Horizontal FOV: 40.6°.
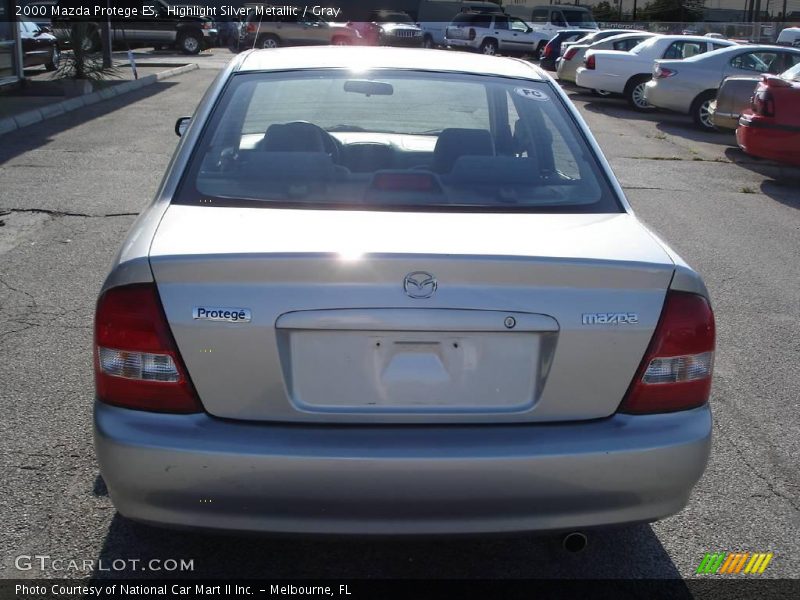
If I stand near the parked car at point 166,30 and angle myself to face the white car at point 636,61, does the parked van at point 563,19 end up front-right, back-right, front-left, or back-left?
front-left

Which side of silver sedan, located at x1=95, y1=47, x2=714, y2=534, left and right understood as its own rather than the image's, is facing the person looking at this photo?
back

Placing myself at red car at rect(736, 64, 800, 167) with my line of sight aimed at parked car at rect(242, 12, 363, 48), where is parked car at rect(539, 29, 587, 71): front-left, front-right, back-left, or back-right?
front-right

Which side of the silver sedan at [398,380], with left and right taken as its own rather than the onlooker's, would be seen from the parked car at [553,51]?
front

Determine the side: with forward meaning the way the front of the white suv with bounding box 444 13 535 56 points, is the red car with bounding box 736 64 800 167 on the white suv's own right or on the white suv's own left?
on the white suv's own right

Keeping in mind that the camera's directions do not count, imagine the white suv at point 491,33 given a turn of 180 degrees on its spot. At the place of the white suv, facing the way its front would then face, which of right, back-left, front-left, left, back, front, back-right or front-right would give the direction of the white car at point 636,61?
front-left

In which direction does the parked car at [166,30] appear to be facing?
to the viewer's right

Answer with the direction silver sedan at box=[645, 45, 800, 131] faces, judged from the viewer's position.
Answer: facing to the right of the viewer

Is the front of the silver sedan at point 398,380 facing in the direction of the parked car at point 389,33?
yes

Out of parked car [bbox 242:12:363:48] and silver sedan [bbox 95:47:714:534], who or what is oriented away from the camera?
the silver sedan
